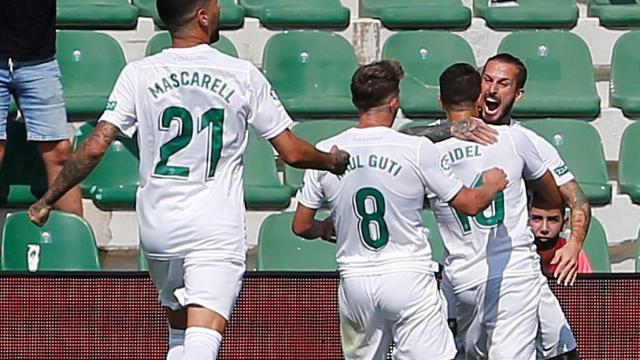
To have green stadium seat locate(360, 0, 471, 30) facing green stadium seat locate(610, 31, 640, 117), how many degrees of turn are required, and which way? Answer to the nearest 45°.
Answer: approximately 90° to its left

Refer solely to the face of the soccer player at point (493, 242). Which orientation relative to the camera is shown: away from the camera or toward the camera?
away from the camera

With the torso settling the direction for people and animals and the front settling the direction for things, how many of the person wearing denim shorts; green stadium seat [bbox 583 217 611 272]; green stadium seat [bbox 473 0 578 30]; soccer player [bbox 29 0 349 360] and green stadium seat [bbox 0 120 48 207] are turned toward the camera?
4

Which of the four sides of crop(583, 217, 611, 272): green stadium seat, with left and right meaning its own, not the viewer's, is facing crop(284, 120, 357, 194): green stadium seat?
right

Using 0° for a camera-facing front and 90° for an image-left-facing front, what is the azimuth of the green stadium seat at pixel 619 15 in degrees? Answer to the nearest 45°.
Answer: approximately 0°

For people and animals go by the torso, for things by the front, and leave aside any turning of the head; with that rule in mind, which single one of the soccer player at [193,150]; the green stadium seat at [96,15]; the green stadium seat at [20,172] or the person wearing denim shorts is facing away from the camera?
the soccer player

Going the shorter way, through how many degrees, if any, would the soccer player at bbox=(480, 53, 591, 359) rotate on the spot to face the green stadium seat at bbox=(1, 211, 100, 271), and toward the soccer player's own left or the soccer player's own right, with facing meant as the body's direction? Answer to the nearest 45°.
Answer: approximately 45° to the soccer player's own right
